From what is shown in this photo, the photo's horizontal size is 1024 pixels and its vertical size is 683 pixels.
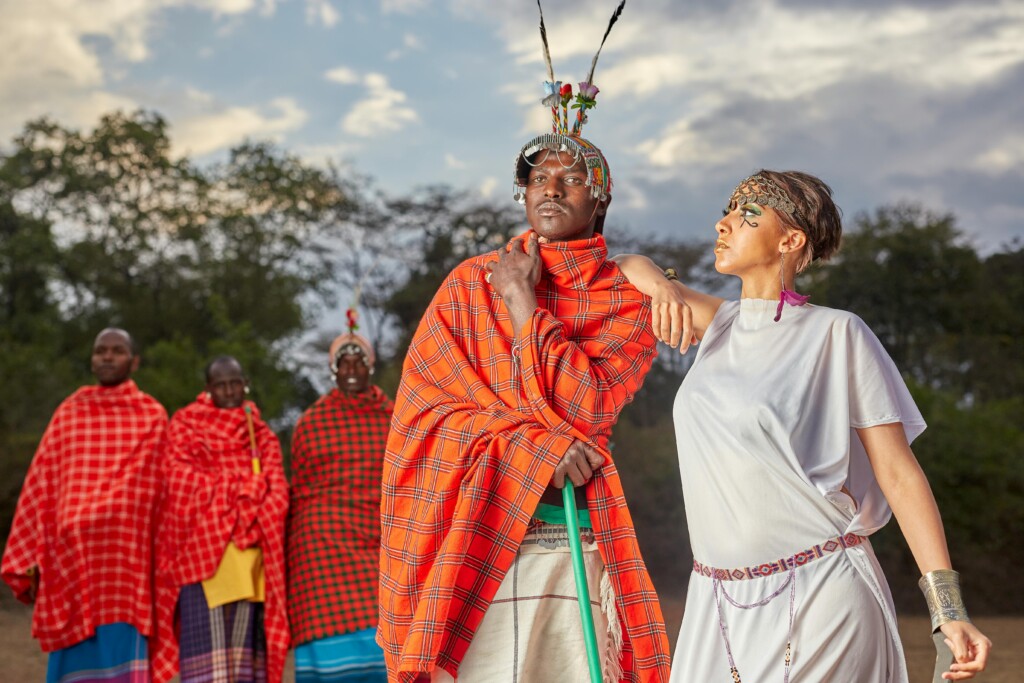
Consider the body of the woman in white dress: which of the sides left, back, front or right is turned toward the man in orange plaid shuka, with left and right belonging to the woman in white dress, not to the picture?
right

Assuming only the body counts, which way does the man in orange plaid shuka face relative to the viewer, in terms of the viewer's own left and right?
facing the viewer

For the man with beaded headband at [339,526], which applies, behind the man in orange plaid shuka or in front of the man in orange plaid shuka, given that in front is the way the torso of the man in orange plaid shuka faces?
behind

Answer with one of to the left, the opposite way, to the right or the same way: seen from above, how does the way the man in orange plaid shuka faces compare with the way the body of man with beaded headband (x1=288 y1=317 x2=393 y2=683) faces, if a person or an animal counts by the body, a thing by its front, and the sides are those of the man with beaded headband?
the same way

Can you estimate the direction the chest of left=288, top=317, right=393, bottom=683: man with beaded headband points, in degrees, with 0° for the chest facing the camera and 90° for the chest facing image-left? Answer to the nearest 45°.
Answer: approximately 0°

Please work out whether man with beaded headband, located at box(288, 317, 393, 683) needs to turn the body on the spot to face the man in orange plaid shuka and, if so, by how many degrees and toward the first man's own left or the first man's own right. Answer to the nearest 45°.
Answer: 0° — they already face them

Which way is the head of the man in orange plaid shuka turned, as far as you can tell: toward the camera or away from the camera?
toward the camera

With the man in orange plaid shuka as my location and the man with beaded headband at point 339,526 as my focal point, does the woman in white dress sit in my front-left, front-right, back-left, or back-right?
back-right

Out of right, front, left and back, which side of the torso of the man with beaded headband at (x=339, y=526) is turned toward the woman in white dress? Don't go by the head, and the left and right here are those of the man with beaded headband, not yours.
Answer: front

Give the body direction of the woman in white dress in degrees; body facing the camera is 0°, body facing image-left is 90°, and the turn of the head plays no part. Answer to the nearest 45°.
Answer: approximately 45°

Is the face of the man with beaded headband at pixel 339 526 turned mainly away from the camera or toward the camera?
toward the camera

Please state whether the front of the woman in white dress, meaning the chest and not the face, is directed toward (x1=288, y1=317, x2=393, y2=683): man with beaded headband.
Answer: no

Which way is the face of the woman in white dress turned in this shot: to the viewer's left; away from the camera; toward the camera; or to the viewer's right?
to the viewer's left
